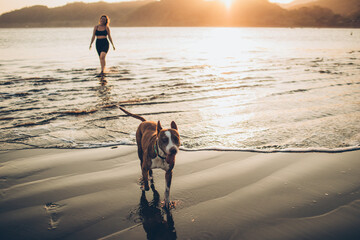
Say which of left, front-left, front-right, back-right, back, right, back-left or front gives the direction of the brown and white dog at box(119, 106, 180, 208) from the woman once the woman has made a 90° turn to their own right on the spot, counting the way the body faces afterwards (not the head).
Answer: left

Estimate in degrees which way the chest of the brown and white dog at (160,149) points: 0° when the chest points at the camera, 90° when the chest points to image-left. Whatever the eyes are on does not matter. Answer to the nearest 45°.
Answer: approximately 315°

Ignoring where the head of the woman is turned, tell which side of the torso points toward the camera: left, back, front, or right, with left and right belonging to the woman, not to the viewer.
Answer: front
